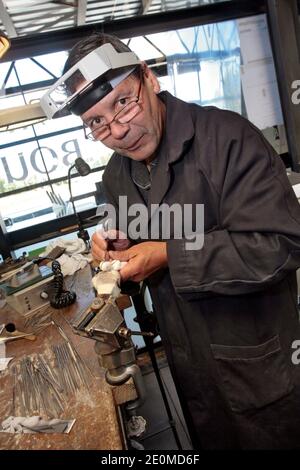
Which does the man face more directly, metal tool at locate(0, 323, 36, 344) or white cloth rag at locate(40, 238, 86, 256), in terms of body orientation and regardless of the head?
the metal tool

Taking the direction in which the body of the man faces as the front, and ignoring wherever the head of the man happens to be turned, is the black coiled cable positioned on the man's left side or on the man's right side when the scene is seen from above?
on the man's right side

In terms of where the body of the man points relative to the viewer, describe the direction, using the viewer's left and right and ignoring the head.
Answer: facing the viewer and to the left of the viewer
